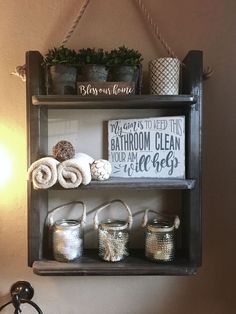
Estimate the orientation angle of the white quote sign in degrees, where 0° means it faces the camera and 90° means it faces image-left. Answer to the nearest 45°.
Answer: approximately 0°

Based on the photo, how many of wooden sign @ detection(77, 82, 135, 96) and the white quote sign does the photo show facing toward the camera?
2

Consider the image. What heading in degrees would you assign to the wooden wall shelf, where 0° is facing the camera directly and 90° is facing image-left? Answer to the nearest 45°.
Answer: approximately 0°
